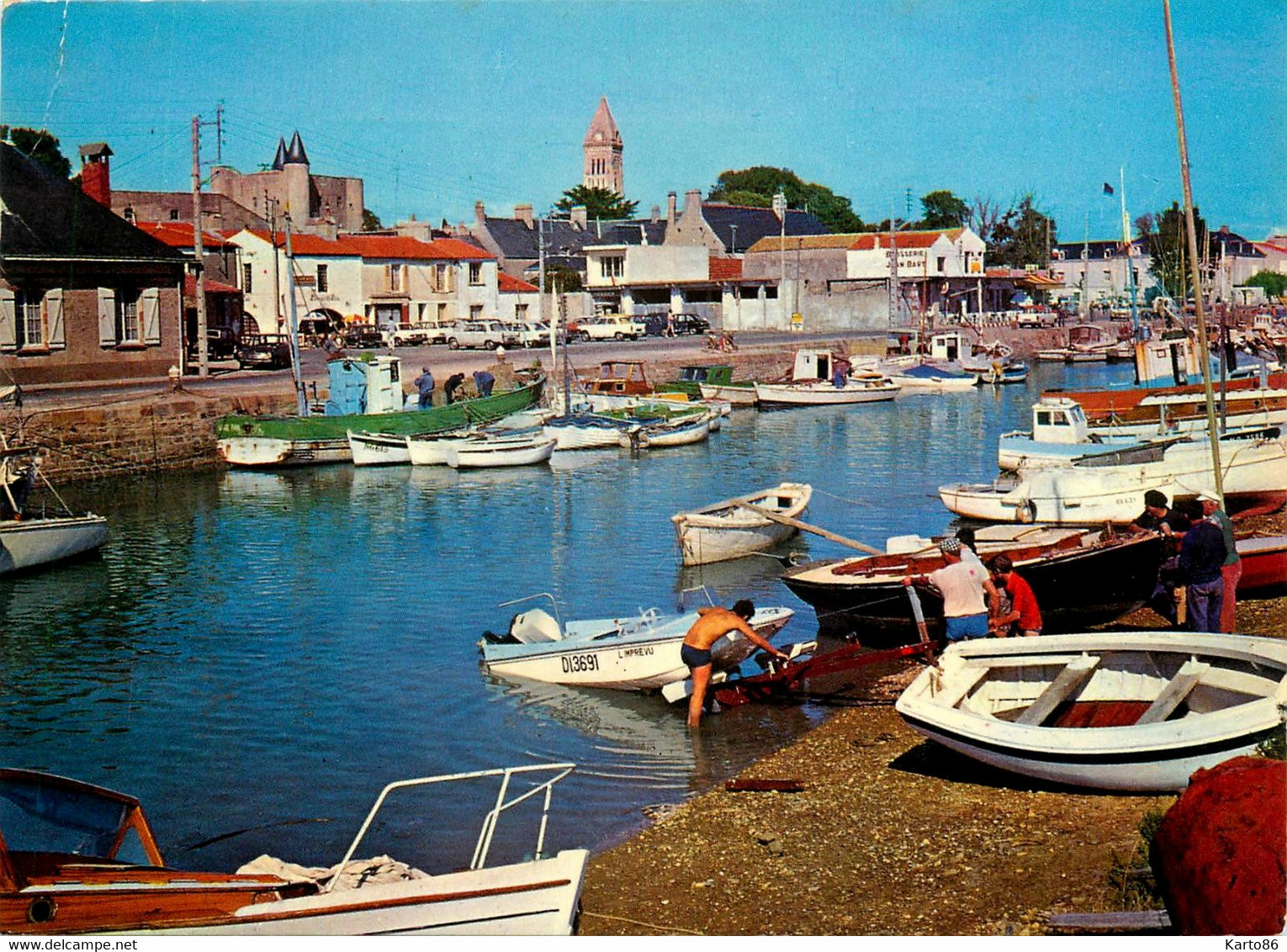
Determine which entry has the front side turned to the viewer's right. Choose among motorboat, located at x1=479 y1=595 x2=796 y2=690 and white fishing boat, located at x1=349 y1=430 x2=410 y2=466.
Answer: the motorboat

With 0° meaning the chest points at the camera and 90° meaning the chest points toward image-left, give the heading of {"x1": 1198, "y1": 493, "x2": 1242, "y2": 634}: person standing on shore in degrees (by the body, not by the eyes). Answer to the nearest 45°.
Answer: approximately 90°

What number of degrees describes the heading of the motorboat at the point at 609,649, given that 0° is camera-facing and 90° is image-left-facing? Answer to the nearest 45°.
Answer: approximately 270°

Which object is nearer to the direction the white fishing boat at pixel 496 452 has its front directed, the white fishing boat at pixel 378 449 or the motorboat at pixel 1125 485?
the motorboat

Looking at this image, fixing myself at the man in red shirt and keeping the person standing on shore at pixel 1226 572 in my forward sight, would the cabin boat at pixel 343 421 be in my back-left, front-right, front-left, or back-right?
back-left

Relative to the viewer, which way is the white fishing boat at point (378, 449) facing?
to the viewer's left

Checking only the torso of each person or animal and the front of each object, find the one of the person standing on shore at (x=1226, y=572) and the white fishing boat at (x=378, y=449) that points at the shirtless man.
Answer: the person standing on shore

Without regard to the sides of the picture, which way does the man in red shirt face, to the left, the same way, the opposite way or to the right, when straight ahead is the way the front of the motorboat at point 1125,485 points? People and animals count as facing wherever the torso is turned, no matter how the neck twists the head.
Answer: the opposite way

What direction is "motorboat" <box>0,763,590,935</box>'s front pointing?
to the viewer's right
